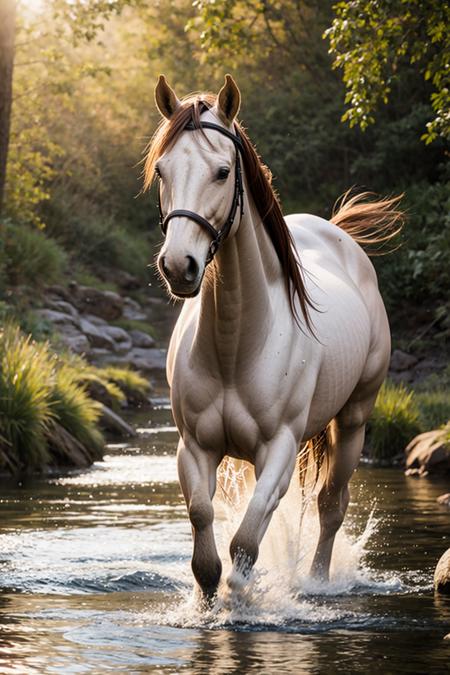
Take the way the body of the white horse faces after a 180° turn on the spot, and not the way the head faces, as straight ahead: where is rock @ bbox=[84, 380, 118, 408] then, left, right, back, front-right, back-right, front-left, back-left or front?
front-left

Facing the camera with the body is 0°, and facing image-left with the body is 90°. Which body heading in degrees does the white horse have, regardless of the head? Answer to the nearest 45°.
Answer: approximately 45°

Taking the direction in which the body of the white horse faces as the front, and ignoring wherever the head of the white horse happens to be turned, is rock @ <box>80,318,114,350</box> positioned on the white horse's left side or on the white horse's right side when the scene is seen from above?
on the white horse's right side

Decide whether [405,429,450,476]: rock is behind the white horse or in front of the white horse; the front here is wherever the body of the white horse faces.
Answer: behind

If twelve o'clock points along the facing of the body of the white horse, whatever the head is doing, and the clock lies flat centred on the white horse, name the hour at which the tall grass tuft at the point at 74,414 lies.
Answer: The tall grass tuft is roughly at 4 o'clock from the white horse.

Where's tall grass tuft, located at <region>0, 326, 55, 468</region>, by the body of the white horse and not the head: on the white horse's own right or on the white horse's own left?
on the white horse's own right

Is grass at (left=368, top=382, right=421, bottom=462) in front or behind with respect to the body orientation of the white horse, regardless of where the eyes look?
behind

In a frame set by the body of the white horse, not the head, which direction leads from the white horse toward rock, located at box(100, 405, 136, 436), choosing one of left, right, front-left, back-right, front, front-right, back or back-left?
back-right

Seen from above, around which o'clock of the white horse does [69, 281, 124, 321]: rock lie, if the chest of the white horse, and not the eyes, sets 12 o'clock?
The rock is roughly at 4 o'clock from the white horse.

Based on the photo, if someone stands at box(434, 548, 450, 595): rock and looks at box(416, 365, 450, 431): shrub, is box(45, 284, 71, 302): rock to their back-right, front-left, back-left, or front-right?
front-left

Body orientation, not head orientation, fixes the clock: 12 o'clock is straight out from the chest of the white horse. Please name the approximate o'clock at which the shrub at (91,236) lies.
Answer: The shrub is roughly at 4 o'clock from the white horse.

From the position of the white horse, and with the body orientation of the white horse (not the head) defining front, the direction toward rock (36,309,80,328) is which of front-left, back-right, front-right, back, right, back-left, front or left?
back-right
